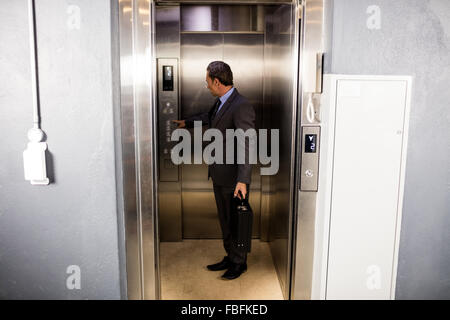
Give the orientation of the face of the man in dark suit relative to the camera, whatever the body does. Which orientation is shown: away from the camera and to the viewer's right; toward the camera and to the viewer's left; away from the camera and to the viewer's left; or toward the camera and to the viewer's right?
away from the camera and to the viewer's left

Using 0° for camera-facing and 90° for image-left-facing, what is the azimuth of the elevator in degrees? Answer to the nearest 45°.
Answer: approximately 0°

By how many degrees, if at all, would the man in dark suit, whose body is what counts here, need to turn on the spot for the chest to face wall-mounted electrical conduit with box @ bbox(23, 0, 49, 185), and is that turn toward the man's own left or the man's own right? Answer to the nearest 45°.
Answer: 0° — they already face it

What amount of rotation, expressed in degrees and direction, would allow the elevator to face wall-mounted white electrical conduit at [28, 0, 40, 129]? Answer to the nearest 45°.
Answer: approximately 45° to its right

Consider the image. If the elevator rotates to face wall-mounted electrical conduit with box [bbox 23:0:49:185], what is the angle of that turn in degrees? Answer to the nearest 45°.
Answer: approximately 45° to its right

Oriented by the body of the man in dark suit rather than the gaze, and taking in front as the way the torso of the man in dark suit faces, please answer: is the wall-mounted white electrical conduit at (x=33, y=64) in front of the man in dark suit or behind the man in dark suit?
in front

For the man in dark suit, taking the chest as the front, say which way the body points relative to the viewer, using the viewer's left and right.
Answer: facing the viewer and to the left of the viewer
